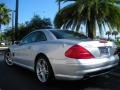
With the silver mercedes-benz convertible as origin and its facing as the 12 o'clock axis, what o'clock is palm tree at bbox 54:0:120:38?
The palm tree is roughly at 2 o'clock from the silver mercedes-benz convertible.

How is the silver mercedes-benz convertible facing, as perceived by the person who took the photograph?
facing away from the viewer and to the left of the viewer
